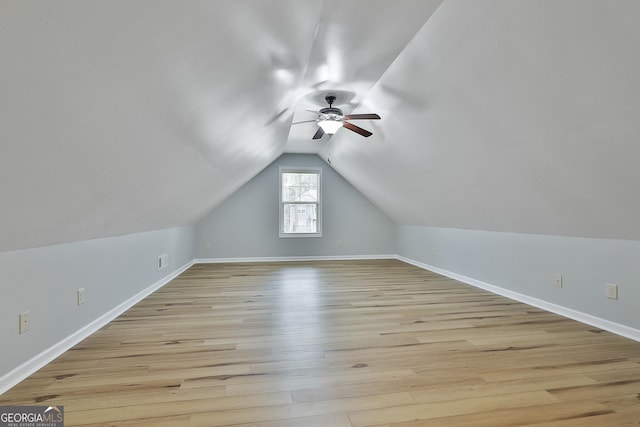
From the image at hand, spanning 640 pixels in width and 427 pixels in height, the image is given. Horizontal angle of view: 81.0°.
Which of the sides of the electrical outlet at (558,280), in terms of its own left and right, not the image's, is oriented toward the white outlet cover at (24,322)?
front

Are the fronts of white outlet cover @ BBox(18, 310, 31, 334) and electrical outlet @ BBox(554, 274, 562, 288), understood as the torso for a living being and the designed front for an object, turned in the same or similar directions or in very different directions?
very different directions

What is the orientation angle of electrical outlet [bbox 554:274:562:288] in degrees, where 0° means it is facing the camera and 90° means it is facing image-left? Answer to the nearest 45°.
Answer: approximately 45°

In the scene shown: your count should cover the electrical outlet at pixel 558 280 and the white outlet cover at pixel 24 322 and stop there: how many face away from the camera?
0

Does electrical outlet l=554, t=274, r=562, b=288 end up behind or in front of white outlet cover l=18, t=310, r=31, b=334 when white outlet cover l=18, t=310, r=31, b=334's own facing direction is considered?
in front

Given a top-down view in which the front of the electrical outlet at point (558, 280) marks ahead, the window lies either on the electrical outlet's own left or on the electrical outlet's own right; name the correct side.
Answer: on the electrical outlet's own right

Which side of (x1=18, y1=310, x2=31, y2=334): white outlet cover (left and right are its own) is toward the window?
left

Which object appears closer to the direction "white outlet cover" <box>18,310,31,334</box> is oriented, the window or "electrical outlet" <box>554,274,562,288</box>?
the electrical outlet

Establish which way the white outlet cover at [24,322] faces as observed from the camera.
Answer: facing the viewer and to the right of the viewer
